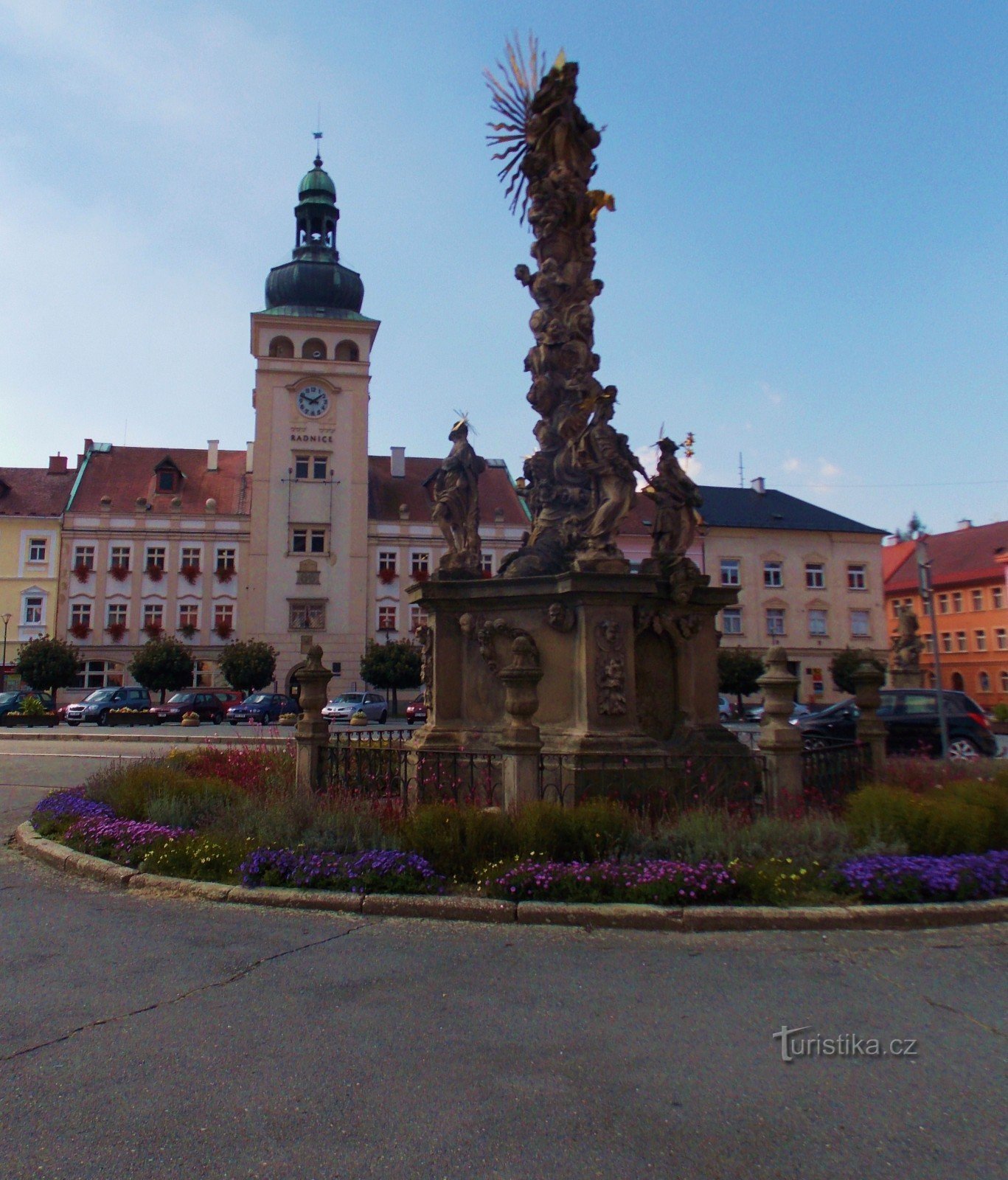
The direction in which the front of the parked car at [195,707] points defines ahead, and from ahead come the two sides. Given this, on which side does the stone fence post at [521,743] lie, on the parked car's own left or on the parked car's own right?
on the parked car's own left

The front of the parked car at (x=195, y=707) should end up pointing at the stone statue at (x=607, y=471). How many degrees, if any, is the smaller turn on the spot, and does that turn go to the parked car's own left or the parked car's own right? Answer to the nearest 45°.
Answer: approximately 45° to the parked car's own left

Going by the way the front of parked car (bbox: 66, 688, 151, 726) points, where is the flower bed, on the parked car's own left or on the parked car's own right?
on the parked car's own left

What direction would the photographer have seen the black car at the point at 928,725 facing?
facing to the left of the viewer

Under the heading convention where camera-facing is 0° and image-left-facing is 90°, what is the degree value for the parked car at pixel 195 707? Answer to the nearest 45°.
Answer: approximately 45°

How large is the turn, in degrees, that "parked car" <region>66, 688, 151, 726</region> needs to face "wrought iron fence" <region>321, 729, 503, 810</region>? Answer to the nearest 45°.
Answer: approximately 45° to its left

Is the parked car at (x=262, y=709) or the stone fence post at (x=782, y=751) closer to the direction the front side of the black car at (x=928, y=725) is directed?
the parked car

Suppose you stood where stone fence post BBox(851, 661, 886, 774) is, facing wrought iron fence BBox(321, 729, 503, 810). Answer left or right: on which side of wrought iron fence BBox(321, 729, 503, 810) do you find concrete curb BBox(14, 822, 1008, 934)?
left

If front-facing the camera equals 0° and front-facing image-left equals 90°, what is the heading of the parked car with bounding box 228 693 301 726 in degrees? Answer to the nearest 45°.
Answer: approximately 45°
